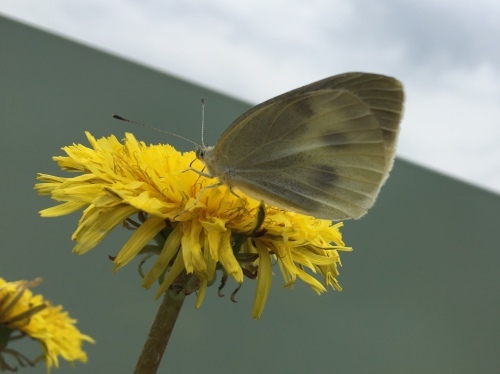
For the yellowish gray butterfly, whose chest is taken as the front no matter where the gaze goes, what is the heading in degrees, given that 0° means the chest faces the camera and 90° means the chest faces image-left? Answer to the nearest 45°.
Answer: approximately 90°
